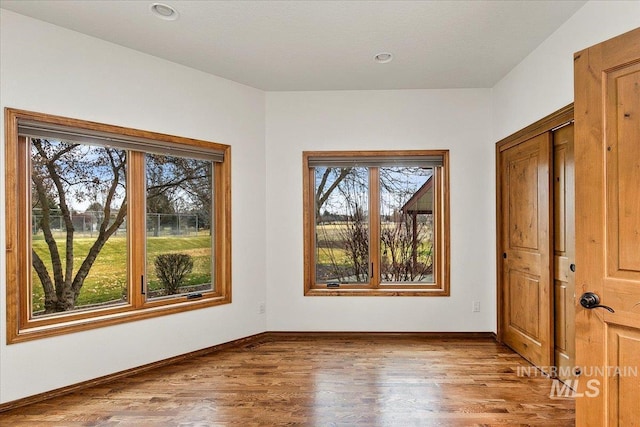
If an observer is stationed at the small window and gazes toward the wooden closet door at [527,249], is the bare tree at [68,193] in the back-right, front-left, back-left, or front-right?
back-right

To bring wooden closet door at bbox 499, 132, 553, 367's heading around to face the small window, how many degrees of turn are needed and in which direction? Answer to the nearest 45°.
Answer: approximately 45° to its right

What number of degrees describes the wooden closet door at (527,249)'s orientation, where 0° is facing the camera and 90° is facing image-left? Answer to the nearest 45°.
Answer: approximately 45°

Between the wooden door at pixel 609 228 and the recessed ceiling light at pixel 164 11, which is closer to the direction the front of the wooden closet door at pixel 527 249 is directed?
the recessed ceiling light

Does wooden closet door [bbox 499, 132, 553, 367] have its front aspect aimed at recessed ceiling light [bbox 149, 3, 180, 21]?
yes

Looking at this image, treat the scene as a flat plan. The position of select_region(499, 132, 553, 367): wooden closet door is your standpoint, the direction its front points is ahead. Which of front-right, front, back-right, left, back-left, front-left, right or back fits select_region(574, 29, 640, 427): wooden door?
front-left

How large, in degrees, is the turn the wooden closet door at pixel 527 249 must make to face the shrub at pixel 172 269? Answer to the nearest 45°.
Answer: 0° — it already faces it
